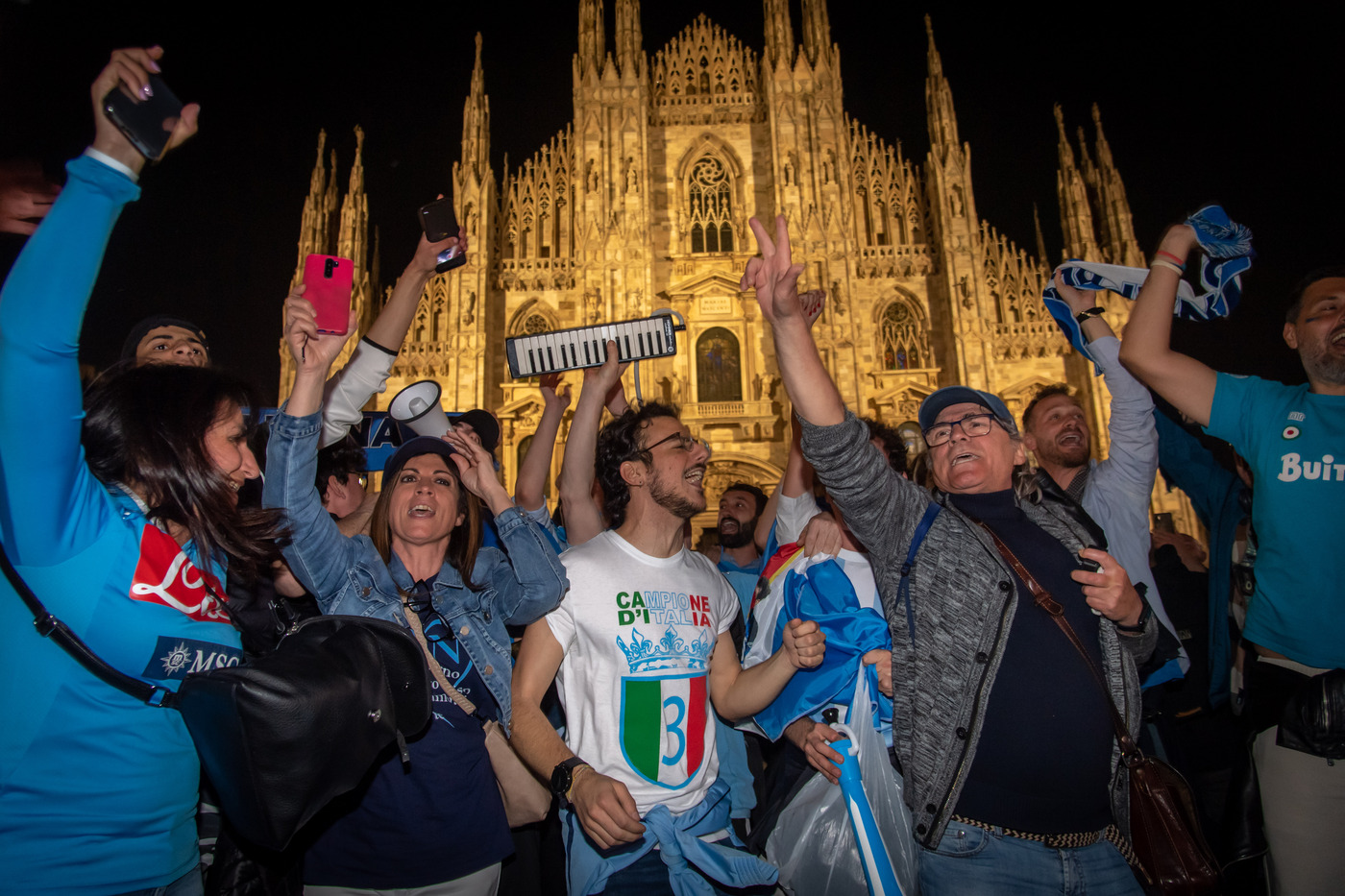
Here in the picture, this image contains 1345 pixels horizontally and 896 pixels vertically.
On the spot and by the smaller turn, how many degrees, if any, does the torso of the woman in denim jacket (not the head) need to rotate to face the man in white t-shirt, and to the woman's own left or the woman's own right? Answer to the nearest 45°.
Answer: approximately 90° to the woman's own left

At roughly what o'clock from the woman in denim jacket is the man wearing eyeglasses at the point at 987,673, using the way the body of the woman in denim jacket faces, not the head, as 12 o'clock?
The man wearing eyeglasses is roughly at 10 o'clock from the woman in denim jacket.

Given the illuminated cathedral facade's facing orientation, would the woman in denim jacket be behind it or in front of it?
in front

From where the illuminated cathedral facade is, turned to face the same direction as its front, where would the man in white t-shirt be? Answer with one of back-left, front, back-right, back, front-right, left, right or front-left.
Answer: front

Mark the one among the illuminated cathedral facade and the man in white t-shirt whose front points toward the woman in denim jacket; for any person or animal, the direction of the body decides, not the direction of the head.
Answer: the illuminated cathedral facade

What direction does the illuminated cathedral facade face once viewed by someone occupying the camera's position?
facing the viewer

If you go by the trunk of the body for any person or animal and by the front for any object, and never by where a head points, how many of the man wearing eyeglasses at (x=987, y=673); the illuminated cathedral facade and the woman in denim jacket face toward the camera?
3

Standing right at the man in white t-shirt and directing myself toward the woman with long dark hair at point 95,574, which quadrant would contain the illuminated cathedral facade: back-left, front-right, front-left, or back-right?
back-right

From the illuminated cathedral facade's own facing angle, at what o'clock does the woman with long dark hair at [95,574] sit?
The woman with long dark hair is roughly at 12 o'clock from the illuminated cathedral facade.

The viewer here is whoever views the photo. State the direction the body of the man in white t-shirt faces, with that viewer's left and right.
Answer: facing the viewer and to the right of the viewer

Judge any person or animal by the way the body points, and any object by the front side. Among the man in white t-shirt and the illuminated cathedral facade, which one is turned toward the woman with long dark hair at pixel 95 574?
the illuminated cathedral facade

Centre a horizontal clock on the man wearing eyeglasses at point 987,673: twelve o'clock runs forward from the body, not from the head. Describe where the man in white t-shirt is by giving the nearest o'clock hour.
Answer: The man in white t-shirt is roughly at 3 o'clock from the man wearing eyeglasses.

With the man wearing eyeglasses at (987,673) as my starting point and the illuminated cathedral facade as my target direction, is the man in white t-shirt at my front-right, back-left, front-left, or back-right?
front-left

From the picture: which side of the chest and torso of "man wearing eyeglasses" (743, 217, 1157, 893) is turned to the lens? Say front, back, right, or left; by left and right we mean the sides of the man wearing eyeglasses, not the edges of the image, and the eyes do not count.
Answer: front
